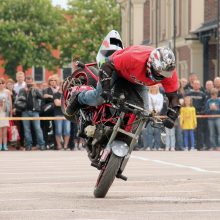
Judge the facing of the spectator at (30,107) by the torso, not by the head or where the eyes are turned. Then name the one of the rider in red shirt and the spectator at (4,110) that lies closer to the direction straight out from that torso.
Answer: the rider in red shirt

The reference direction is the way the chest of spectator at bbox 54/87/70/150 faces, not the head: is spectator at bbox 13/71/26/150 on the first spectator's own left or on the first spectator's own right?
on the first spectator's own right

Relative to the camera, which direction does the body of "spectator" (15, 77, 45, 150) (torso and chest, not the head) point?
toward the camera

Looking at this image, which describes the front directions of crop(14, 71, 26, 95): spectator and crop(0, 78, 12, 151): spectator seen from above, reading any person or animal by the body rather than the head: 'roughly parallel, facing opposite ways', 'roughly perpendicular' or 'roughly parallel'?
roughly parallel

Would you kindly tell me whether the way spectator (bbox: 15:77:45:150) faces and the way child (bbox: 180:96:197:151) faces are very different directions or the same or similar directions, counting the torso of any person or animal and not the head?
same or similar directions

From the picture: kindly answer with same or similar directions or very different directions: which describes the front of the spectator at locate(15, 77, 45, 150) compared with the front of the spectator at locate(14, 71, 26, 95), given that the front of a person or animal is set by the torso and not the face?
same or similar directions

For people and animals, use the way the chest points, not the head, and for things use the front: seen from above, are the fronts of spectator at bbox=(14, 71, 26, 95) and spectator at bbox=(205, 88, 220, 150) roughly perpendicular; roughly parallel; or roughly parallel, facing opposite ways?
roughly parallel

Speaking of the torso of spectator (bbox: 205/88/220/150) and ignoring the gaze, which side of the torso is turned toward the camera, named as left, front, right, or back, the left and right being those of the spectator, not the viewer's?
front

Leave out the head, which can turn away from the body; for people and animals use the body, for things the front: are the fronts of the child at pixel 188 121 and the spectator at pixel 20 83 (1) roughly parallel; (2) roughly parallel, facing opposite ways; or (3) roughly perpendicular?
roughly parallel
